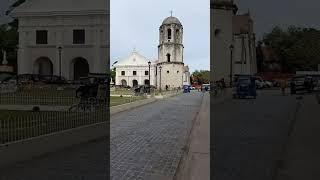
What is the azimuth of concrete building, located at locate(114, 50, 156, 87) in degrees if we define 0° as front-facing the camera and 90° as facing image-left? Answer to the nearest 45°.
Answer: approximately 0°
